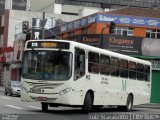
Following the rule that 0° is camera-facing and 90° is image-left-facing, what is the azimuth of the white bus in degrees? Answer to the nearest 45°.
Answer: approximately 45°

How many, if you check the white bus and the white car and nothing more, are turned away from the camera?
0

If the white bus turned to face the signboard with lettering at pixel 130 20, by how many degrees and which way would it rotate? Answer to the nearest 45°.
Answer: approximately 135° to its right

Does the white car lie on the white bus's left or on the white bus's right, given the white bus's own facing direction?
on its right
